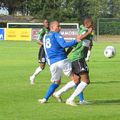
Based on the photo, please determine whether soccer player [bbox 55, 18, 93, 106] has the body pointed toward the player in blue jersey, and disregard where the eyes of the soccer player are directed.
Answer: no
